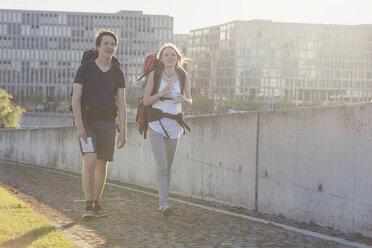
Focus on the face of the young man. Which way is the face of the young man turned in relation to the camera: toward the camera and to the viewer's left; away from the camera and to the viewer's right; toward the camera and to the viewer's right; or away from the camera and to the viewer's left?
toward the camera and to the viewer's right

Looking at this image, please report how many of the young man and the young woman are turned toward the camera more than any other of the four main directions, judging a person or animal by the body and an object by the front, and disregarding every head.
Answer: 2

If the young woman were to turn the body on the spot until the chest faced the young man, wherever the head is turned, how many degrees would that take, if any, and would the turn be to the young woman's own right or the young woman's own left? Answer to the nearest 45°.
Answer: approximately 90° to the young woman's own right

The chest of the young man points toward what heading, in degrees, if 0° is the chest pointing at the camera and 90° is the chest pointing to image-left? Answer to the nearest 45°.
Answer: approximately 0°

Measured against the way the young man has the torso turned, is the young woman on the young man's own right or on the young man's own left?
on the young man's own left
